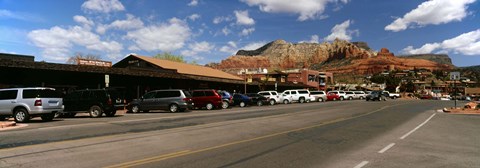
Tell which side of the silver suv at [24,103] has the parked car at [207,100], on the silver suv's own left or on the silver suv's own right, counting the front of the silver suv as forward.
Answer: on the silver suv's own right

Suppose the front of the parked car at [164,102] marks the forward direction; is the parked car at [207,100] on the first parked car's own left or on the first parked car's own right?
on the first parked car's own right

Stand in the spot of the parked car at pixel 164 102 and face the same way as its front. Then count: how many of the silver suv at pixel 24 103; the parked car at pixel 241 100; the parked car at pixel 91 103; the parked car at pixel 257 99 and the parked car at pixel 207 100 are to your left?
2

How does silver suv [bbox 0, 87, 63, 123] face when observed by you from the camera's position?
facing away from the viewer and to the left of the viewer

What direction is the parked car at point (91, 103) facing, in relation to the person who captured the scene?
facing away from the viewer and to the left of the viewer

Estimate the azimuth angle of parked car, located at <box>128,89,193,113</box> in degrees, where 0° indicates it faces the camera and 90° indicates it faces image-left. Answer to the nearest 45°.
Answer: approximately 135°

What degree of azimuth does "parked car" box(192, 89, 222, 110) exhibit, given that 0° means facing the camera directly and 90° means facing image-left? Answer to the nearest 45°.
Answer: approximately 135°

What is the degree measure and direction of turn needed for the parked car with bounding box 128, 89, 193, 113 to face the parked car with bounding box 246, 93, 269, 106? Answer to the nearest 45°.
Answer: approximately 90° to its right
